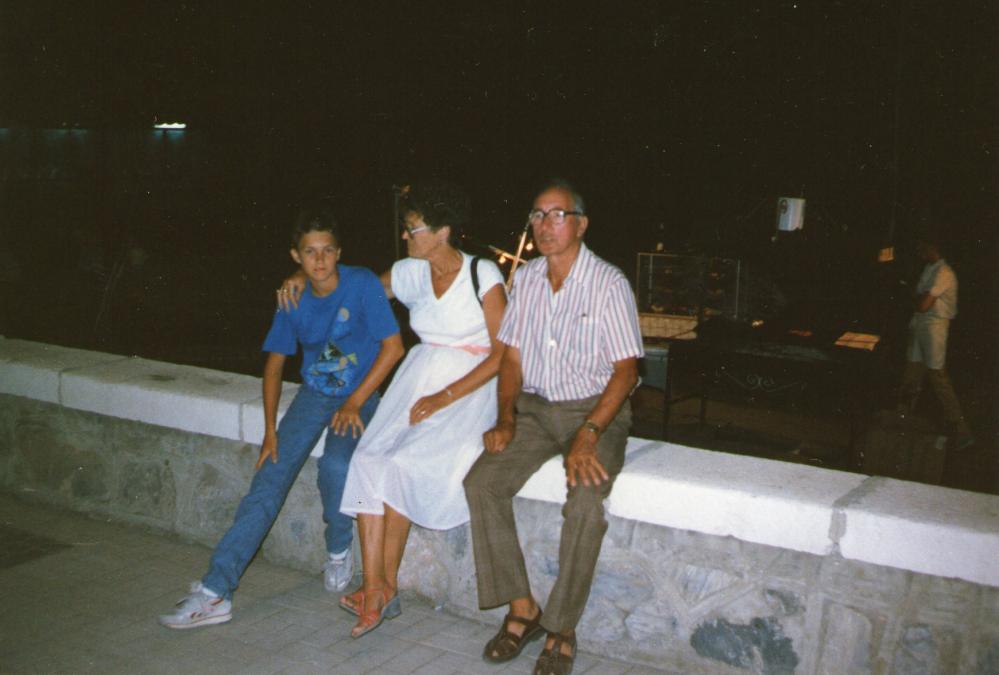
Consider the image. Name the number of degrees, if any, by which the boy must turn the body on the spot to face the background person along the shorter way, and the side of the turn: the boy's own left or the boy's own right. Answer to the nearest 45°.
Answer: approximately 135° to the boy's own left

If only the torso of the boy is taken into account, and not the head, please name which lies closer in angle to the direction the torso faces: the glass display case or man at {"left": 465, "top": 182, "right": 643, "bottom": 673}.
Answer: the man

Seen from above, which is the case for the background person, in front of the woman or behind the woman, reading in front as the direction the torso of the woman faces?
behind

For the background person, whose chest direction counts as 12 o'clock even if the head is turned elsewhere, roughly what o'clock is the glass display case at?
The glass display case is roughly at 12 o'clock from the background person.

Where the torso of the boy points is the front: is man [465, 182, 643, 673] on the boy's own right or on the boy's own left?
on the boy's own left

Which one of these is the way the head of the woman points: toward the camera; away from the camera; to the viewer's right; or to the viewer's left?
to the viewer's left

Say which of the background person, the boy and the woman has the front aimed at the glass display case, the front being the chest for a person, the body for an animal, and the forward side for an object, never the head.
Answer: the background person

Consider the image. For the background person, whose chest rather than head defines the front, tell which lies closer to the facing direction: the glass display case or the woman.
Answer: the glass display case

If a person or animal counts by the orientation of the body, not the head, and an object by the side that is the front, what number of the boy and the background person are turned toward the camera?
1

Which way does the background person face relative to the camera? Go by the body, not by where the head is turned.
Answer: to the viewer's left

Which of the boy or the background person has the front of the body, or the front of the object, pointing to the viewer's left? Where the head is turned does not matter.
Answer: the background person

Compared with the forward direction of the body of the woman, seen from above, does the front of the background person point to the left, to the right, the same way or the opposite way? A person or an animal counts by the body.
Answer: to the right
